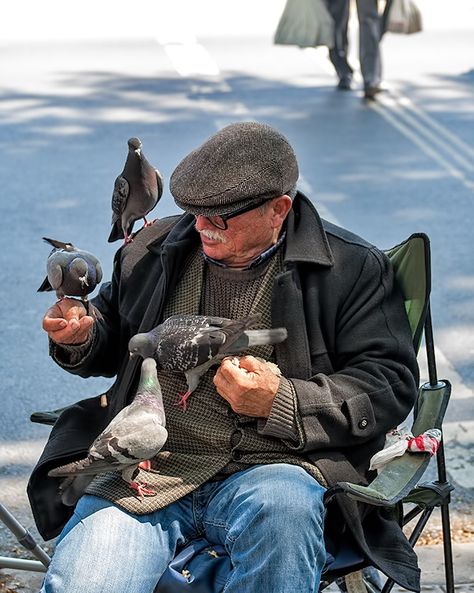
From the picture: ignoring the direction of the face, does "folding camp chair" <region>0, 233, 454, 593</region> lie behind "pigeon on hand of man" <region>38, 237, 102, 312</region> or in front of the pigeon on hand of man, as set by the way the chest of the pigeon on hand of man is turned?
in front

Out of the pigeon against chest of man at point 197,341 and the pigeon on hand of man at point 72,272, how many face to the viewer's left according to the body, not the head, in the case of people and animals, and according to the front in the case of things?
1

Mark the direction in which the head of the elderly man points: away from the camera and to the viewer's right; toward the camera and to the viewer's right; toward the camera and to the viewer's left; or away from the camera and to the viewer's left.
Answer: toward the camera and to the viewer's left

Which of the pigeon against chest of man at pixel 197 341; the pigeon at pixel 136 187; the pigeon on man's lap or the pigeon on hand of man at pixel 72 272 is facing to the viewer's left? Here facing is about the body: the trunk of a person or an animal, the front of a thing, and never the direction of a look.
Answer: the pigeon against chest of man at pixel 197 341

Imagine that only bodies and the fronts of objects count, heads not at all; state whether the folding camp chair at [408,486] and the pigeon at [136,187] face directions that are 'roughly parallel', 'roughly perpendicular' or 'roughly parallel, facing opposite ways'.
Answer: roughly perpendicular

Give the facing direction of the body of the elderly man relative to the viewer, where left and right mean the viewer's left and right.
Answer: facing the viewer and to the left of the viewer

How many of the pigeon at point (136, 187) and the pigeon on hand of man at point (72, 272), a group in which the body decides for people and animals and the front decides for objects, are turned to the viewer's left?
0

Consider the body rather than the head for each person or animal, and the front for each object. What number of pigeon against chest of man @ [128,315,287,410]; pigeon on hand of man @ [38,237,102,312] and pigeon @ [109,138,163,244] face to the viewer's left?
1

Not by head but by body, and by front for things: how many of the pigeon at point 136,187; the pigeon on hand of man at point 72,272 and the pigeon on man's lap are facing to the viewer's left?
0

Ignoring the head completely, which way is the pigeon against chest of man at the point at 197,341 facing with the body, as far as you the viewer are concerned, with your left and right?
facing to the left of the viewer

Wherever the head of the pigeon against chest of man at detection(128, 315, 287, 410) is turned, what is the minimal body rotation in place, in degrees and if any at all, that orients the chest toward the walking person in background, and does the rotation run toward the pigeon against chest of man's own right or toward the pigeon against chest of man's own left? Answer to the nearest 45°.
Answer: approximately 90° to the pigeon against chest of man's own right

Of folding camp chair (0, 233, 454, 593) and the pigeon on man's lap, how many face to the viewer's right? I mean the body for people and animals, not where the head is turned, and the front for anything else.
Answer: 1

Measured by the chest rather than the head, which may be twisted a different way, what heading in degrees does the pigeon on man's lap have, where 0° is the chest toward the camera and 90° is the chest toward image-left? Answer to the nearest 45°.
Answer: approximately 270°

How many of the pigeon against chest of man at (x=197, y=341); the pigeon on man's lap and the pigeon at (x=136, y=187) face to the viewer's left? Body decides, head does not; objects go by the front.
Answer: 1
